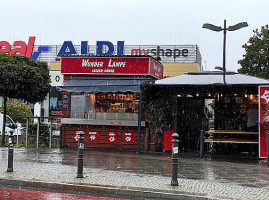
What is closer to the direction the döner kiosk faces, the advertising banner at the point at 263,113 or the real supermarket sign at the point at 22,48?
the advertising banner

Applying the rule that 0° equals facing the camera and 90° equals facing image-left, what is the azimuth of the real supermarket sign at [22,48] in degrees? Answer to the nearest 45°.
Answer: approximately 0°

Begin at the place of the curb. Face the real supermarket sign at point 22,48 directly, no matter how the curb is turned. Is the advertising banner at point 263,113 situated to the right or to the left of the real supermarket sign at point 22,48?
right

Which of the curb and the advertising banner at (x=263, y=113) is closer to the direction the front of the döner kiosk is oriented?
the curb

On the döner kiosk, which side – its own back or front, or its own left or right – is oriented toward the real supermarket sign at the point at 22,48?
back

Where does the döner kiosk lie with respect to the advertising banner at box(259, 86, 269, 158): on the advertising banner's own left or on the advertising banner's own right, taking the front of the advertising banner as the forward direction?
on the advertising banner's own right

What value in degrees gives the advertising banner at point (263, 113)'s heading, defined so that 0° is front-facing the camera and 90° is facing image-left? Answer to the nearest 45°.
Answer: approximately 0°

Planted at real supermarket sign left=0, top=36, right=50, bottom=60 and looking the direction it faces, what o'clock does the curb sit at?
The curb is roughly at 12 o'clock from the real supermarket sign.

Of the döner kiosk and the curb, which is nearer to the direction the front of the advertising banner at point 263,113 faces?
the curb
